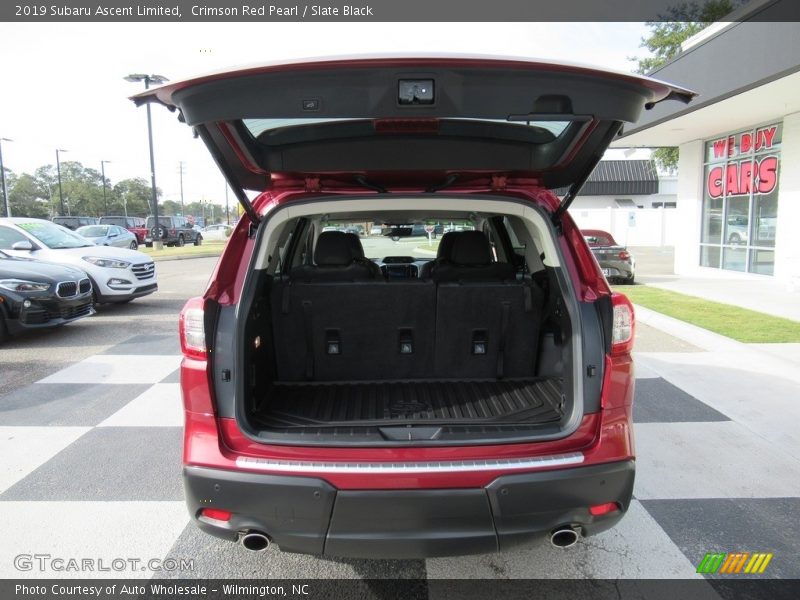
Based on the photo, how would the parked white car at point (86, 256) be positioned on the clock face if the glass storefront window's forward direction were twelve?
The parked white car is roughly at 12 o'clock from the glass storefront window.

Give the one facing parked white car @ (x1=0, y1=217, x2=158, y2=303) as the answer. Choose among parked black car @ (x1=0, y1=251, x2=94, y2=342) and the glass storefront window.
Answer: the glass storefront window

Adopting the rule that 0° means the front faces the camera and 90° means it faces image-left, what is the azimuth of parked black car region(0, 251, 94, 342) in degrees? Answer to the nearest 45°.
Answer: approximately 315°

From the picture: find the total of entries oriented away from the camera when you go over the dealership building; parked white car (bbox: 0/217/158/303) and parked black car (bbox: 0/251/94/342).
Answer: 0

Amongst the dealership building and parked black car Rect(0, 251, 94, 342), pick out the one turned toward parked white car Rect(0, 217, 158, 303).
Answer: the dealership building

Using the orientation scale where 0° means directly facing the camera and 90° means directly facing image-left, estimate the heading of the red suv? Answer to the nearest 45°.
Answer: approximately 180°

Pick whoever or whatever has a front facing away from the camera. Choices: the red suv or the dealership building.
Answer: the red suv

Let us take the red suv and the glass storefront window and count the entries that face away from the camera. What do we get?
1

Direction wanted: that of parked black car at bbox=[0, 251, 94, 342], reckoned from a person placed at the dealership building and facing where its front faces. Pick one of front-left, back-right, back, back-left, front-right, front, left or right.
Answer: front

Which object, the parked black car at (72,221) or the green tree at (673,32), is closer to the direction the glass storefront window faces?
the parked black car

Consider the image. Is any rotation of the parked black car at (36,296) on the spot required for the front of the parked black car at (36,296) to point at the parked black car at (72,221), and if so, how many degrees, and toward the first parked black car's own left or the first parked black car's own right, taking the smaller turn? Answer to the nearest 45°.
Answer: approximately 135° to the first parked black car's own left

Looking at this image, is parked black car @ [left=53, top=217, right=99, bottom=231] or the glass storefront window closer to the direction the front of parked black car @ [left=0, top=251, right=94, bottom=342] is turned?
the glass storefront window

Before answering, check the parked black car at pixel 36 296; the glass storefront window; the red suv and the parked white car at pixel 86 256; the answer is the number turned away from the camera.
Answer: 1

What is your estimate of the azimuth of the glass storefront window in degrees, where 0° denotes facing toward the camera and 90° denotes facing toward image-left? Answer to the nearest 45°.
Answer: approximately 45°
